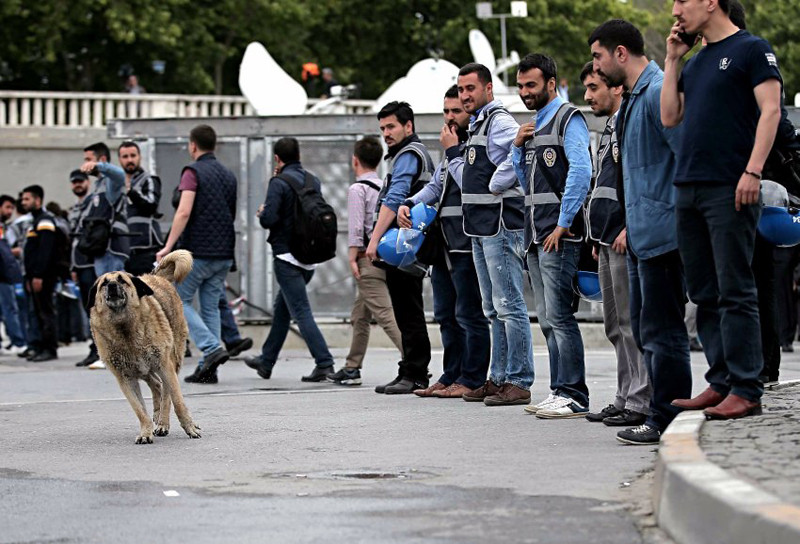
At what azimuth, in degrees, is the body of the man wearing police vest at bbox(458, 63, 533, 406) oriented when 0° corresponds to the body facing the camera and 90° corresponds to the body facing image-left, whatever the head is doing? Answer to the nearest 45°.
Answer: approximately 45°

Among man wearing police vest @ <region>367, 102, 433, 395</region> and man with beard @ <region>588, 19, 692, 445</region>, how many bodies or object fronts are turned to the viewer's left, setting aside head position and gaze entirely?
2

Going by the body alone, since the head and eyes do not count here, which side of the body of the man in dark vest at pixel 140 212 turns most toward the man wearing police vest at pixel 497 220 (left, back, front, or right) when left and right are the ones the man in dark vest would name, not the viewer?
left

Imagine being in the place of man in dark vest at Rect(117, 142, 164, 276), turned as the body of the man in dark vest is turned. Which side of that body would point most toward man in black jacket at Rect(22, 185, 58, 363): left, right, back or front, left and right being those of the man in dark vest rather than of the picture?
right

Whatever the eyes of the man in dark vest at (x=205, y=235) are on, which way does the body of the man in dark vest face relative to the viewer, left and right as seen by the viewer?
facing away from the viewer and to the left of the viewer

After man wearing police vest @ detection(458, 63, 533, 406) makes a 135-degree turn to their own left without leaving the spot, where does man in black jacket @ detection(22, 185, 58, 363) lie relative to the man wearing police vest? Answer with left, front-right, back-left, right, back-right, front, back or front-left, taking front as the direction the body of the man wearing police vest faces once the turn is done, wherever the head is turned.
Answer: back-left

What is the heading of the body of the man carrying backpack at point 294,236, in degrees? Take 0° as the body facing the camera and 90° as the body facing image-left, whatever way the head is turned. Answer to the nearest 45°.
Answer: approximately 135°

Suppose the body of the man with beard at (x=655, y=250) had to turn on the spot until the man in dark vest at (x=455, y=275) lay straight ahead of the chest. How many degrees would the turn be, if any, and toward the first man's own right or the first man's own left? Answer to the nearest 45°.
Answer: approximately 45° to the first man's own right

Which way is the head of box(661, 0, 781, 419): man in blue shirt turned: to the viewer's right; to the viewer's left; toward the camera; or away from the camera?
to the viewer's left

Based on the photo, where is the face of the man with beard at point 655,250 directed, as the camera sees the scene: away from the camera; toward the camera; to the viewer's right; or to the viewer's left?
to the viewer's left
